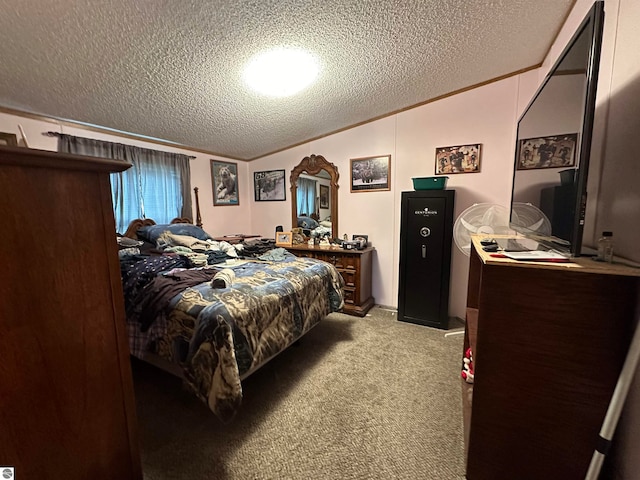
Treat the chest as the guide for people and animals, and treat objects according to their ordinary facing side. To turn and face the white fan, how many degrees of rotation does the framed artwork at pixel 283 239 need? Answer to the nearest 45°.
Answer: approximately 45° to its left

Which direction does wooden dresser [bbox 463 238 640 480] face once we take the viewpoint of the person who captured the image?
facing to the left of the viewer

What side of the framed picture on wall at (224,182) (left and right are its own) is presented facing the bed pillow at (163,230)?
right

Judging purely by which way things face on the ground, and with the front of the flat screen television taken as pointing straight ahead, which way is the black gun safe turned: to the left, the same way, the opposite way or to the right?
to the left

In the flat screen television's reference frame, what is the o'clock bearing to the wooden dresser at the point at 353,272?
The wooden dresser is roughly at 1 o'clock from the flat screen television.

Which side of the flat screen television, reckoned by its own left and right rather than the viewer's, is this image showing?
left

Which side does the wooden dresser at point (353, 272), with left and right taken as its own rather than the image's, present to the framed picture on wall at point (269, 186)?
right

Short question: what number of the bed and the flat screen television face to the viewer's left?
1

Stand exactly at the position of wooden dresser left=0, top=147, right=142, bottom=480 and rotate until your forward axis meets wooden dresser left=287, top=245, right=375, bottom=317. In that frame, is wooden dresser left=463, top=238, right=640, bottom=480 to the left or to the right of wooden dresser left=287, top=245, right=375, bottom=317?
right
